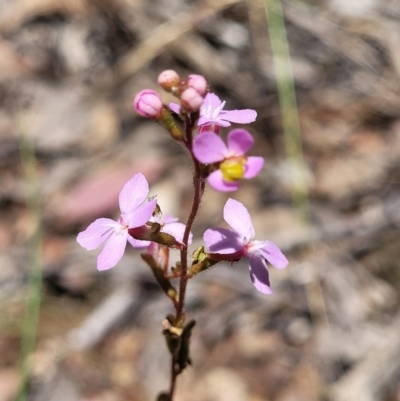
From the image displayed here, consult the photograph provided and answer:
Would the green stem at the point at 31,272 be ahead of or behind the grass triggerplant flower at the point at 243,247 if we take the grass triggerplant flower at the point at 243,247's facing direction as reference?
behind

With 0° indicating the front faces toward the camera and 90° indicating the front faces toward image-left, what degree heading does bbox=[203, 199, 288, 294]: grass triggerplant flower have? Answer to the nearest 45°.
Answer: approximately 315°

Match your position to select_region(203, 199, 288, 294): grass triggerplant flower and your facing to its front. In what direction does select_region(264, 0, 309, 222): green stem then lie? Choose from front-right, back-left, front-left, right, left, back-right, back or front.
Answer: back-left
